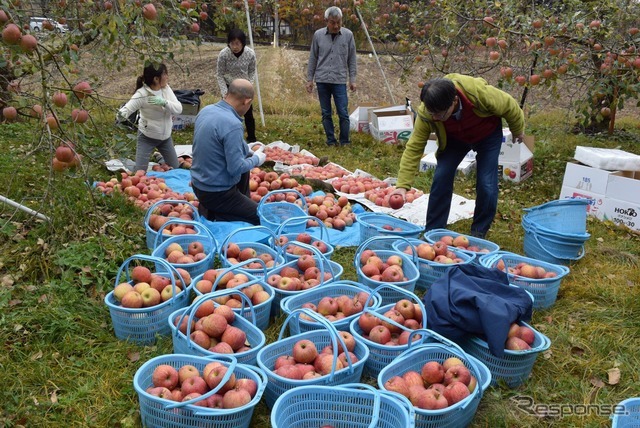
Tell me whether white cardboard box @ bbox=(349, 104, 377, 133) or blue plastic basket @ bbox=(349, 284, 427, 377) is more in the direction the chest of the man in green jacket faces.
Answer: the blue plastic basket

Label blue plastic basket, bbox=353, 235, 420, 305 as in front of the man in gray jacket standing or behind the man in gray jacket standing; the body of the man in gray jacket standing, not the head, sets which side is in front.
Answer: in front

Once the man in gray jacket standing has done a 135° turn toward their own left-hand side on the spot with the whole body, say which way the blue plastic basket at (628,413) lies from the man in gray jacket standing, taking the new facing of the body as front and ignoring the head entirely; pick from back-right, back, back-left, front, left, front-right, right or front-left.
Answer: back-right

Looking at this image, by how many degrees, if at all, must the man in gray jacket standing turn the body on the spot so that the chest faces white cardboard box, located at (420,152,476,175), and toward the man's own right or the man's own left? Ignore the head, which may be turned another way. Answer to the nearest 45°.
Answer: approximately 45° to the man's own left

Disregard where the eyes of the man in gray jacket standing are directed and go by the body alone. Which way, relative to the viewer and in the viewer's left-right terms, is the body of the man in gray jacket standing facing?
facing the viewer

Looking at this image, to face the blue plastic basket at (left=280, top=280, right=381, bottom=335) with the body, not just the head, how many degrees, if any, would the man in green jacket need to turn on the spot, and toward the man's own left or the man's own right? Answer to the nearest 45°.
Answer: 0° — they already face it

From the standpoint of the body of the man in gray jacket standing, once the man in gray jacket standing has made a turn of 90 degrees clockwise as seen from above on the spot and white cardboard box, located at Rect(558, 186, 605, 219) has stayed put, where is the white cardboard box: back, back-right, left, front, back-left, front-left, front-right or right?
back-left

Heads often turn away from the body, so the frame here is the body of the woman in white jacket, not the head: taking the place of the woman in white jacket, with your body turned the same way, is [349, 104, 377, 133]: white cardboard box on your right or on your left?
on your left

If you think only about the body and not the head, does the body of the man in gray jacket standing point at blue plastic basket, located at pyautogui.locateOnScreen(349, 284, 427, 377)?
yes

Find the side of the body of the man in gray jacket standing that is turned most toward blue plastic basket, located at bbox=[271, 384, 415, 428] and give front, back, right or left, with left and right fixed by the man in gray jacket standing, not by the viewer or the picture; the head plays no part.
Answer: front

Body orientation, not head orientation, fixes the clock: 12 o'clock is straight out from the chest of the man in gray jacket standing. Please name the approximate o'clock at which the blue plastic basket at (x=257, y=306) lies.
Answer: The blue plastic basket is roughly at 12 o'clock from the man in gray jacket standing.

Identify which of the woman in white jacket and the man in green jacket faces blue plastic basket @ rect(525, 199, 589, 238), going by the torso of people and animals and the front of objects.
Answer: the woman in white jacket

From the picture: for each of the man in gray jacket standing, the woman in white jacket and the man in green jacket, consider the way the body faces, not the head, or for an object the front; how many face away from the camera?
0

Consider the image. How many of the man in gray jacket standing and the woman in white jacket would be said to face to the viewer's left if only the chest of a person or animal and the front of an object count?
0

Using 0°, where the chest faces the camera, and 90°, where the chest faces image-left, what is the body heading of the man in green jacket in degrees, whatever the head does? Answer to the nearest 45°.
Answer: approximately 45°

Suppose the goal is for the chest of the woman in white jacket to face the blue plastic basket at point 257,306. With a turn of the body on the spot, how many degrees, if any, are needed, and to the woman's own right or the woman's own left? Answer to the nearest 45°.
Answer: approximately 45° to the woman's own right

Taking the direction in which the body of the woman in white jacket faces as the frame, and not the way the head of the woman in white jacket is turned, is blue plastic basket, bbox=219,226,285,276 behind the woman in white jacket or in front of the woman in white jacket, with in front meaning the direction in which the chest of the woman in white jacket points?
in front

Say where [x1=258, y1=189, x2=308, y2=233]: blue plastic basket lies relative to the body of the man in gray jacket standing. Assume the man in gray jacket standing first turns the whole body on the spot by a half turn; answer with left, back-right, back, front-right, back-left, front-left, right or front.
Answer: back

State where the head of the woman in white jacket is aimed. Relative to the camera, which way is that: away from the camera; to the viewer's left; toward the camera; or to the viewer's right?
to the viewer's right

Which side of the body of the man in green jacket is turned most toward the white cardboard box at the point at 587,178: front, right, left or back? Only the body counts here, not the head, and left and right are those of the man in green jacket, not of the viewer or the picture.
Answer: back
